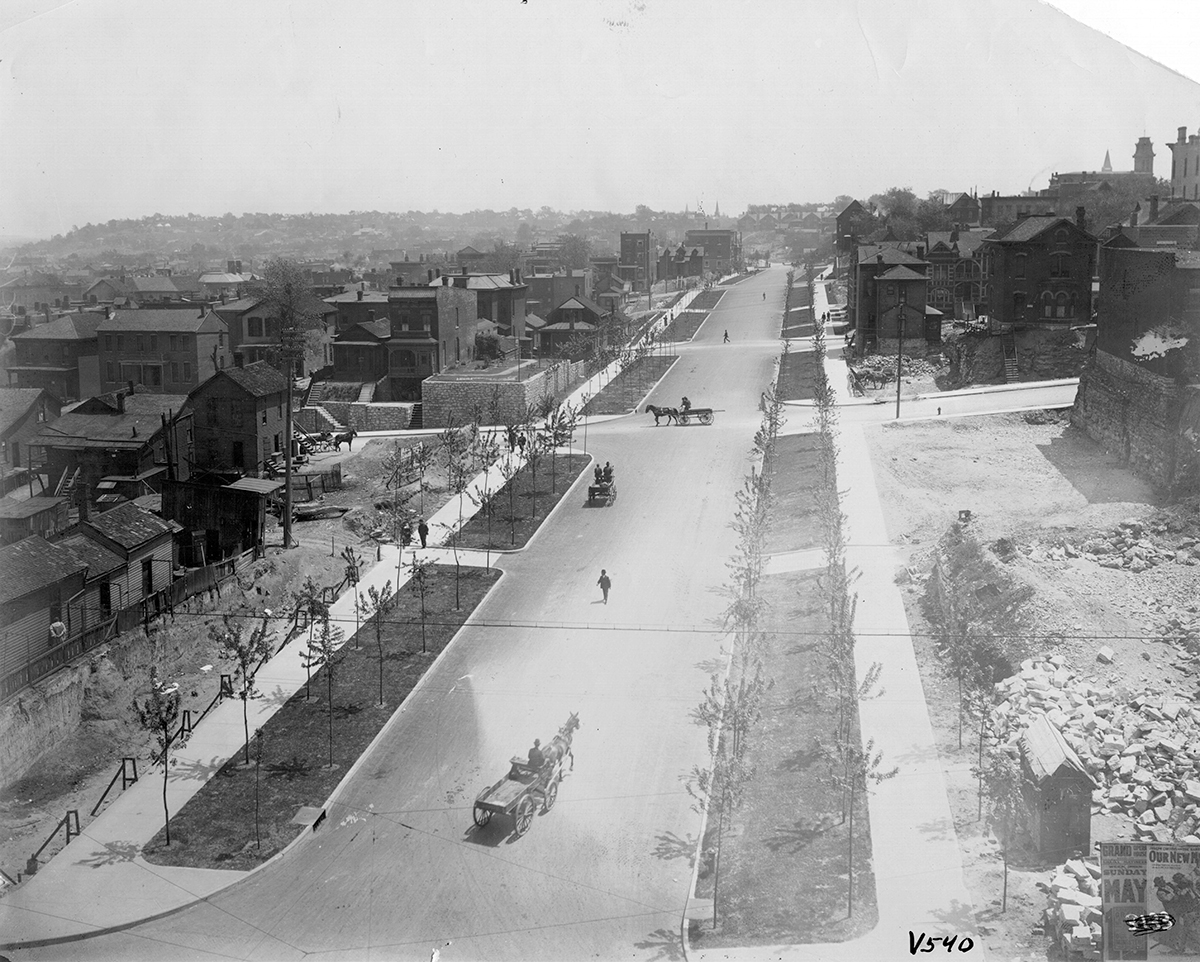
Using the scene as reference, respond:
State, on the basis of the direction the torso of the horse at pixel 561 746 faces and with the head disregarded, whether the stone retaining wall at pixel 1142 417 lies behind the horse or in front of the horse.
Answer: in front

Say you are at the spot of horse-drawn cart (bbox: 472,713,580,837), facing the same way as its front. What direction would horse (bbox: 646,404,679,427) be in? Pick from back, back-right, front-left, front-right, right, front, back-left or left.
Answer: front-left

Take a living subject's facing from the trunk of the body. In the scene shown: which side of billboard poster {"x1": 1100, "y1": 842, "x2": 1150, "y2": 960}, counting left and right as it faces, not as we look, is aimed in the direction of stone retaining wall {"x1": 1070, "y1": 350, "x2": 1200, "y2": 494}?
back

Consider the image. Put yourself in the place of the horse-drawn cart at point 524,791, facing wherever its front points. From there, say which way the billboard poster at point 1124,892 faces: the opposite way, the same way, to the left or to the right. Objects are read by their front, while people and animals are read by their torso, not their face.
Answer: the opposite way

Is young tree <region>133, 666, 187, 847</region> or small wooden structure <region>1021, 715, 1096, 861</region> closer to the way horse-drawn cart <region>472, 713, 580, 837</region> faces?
the small wooden structure

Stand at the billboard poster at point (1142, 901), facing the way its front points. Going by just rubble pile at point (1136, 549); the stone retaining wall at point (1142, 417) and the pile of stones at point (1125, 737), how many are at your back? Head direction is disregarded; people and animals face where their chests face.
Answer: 3

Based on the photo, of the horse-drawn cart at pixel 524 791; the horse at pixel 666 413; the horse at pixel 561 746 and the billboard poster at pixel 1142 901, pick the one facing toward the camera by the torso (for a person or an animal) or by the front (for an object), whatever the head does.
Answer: the billboard poster

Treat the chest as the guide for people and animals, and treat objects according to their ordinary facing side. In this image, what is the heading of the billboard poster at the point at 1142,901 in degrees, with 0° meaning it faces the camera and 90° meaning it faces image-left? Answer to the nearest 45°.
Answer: approximately 0°

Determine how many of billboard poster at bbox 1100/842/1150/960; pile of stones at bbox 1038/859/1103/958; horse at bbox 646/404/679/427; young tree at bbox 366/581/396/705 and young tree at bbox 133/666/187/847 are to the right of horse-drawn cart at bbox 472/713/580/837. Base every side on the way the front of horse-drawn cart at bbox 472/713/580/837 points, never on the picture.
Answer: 2

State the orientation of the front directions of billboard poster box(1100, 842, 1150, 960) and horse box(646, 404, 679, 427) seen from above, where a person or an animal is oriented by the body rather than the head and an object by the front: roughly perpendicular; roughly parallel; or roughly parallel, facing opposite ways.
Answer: roughly perpendicular

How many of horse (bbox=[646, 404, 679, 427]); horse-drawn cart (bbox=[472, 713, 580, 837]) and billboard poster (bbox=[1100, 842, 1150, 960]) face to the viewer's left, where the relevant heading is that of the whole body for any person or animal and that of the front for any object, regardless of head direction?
1

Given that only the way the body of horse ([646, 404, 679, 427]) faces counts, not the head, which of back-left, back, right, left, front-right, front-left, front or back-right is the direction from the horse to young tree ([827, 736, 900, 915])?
left

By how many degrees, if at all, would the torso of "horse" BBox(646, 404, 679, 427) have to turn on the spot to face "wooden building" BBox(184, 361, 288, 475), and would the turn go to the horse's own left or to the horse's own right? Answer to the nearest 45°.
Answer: approximately 45° to the horse's own left

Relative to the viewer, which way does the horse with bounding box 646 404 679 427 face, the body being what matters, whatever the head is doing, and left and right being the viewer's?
facing to the left of the viewer
